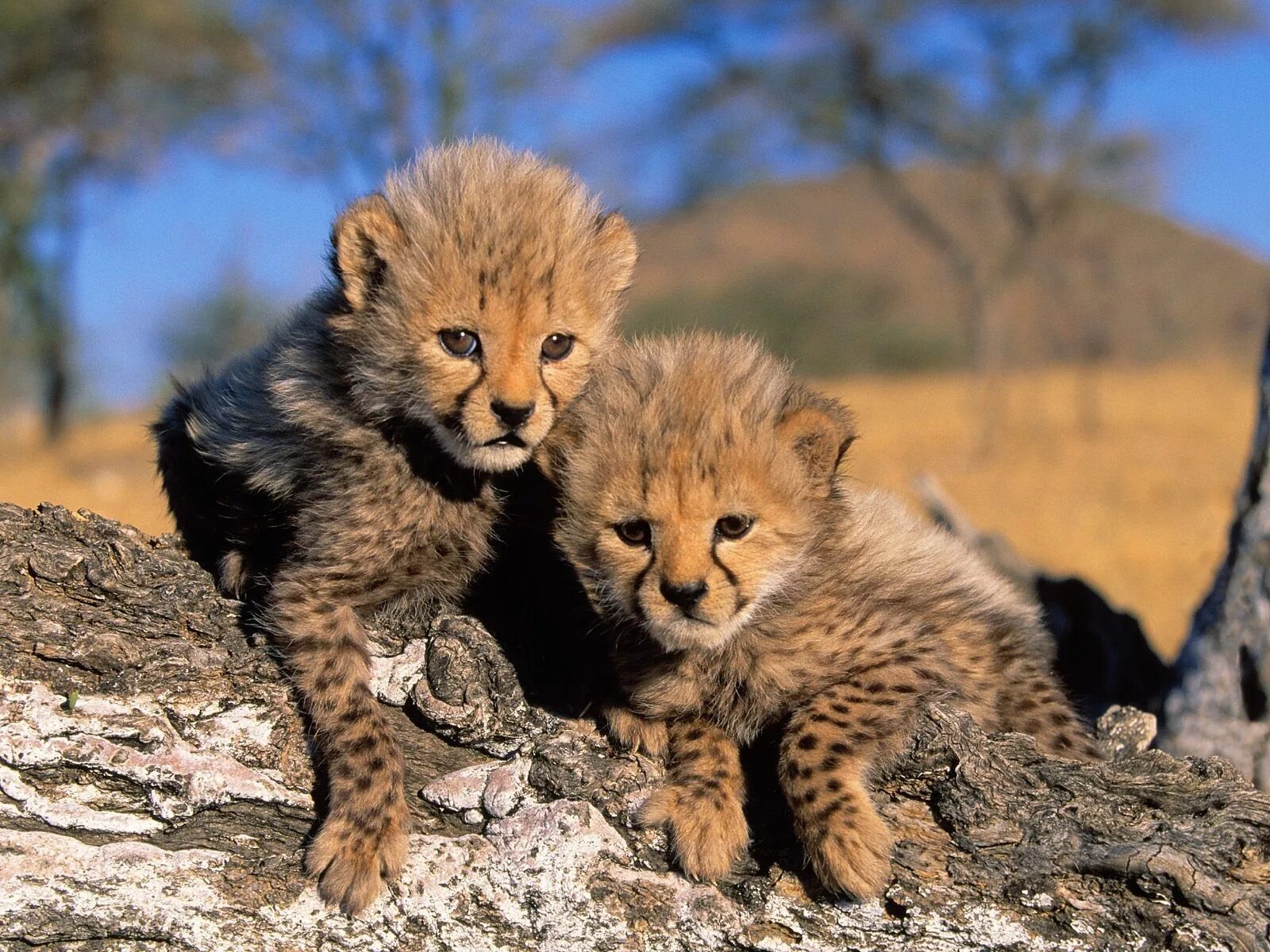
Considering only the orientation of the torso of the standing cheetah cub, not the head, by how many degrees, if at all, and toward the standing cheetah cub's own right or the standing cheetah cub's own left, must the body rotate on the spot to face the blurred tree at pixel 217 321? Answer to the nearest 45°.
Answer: approximately 135° to the standing cheetah cub's own left

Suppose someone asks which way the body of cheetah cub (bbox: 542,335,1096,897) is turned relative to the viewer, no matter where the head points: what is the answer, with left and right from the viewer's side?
facing the viewer and to the left of the viewer

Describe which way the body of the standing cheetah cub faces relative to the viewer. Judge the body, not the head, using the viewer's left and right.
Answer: facing the viewer and to the right of the viewer

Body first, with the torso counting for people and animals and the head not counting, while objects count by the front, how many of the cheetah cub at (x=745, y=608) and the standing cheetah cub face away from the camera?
0

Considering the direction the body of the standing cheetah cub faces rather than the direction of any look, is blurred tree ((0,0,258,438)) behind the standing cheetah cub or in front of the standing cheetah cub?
behind

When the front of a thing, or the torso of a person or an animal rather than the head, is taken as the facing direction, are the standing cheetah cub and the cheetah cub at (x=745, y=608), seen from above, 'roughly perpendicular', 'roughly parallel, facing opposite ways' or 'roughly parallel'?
roughly perpendicular

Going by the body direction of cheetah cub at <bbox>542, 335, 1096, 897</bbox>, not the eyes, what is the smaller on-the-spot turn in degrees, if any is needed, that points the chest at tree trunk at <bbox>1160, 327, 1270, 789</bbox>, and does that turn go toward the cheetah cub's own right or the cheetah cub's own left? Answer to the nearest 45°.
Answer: approximately 180°
